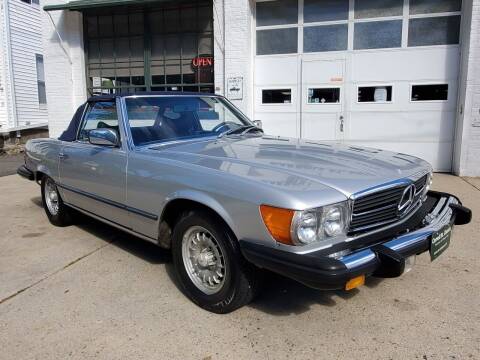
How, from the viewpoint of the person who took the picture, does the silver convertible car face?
facing the viewer and to the right of the viewer

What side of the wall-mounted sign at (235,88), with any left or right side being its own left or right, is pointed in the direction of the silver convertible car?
front

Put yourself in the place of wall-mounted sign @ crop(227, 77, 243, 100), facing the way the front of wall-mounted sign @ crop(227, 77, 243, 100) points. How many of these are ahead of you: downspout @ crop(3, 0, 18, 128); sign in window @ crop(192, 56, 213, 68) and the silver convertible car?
1

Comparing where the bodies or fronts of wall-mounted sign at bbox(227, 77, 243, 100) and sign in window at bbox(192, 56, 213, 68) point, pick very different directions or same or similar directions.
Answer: same or similar directions

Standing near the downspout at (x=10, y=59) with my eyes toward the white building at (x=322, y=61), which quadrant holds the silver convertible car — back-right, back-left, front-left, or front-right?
front-right

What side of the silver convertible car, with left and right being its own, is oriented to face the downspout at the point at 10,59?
back

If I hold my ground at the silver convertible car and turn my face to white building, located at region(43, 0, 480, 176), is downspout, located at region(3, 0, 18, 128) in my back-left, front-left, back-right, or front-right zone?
front-left

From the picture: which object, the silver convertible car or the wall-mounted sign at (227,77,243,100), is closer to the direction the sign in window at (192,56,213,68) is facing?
the silver convertible car

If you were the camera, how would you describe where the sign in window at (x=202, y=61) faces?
facing the viewer

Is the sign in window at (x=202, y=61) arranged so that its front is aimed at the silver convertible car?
yes

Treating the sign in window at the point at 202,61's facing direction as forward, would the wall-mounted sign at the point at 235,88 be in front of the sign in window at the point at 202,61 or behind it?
in front

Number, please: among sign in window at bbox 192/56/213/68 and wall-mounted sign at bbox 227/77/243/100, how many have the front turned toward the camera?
2

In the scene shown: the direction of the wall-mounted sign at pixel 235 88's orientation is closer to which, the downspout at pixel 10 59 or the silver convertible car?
the silver convertible car

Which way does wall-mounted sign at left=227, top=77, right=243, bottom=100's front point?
toward the camera

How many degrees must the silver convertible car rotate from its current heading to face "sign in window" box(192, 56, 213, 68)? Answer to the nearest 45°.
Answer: approximately 135° to its left
